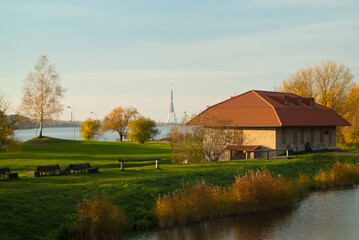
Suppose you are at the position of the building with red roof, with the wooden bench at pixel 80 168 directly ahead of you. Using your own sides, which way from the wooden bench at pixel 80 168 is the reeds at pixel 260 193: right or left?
left

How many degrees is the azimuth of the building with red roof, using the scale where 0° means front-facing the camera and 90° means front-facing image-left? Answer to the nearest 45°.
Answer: approximately 315°

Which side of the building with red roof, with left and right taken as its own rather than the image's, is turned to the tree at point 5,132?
right

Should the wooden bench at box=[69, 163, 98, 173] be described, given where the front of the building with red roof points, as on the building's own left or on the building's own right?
on the building's own right

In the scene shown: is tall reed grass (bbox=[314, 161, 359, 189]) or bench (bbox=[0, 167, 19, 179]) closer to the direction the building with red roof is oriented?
the tall reed grass

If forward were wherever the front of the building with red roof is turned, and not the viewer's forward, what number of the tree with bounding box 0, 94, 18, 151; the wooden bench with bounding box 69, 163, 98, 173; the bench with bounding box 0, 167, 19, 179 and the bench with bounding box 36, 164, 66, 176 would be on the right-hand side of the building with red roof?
4

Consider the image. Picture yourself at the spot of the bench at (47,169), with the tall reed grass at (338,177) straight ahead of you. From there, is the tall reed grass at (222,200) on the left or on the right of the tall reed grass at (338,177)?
right

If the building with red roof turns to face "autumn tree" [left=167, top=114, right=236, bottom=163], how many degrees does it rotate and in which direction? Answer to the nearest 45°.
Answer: approximately 90° to its right

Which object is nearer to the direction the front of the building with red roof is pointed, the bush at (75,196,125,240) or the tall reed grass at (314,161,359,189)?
the tall reed grass

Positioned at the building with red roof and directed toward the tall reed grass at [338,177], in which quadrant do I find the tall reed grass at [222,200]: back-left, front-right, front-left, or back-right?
front-right

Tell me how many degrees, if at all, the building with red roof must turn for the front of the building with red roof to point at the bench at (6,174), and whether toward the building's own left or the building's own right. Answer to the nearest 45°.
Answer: approximately 90° to the building's own right

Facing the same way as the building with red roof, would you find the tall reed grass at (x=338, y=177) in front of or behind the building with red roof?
in front

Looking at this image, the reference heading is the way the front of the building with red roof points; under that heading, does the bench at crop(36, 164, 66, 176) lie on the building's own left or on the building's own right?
on the building's own right

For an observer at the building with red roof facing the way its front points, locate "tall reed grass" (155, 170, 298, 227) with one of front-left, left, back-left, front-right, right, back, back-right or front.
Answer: front-right

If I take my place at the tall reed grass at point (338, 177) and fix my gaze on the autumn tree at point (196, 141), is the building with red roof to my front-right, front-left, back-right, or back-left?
front-right

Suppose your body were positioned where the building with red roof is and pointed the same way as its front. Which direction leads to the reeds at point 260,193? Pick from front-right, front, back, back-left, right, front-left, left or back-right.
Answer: front-right

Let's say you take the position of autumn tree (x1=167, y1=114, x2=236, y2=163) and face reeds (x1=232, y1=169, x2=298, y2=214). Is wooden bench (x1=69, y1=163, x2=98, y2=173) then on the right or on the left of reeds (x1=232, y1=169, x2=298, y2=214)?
right
